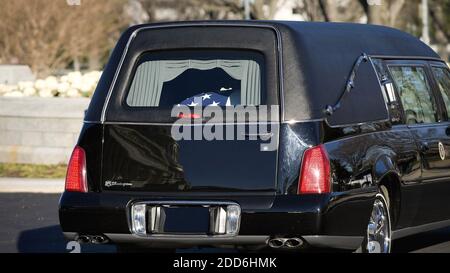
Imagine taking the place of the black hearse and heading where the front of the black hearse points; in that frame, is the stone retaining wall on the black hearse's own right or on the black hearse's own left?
on the black hearse's own left

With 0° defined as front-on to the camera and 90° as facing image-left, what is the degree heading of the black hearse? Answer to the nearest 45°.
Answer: approximately 225°
